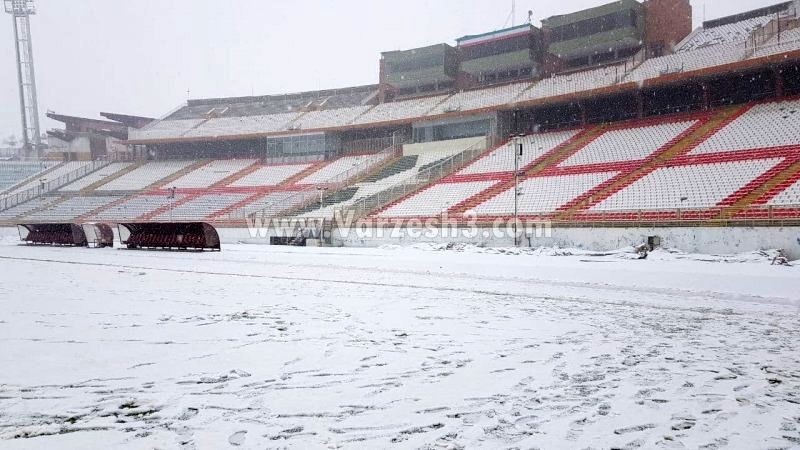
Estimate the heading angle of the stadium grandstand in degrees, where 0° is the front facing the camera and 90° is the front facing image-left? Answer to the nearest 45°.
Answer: approximately 45°
